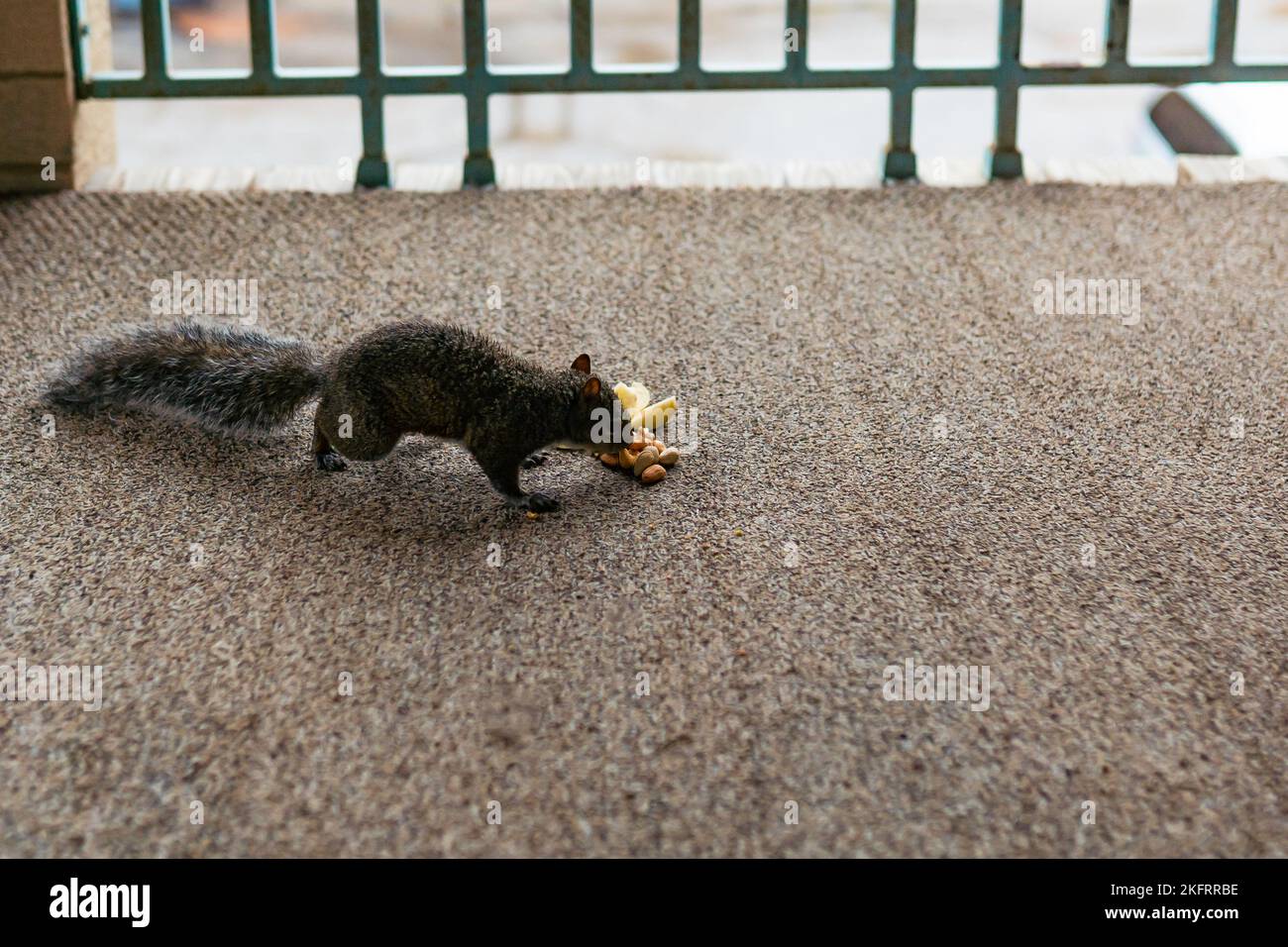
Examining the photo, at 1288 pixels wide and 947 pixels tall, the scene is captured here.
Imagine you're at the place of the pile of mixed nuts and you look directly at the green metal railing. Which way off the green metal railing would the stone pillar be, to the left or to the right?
left

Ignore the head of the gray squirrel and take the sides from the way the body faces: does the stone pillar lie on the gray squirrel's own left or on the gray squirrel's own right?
on the gray squirrel's own left

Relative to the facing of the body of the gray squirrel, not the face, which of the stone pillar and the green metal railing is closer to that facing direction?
the green metal railing

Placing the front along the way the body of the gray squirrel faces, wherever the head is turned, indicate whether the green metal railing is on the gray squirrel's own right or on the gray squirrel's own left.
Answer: on the gray squirrel's own left

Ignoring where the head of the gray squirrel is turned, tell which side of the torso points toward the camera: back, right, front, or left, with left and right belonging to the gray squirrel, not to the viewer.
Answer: right
